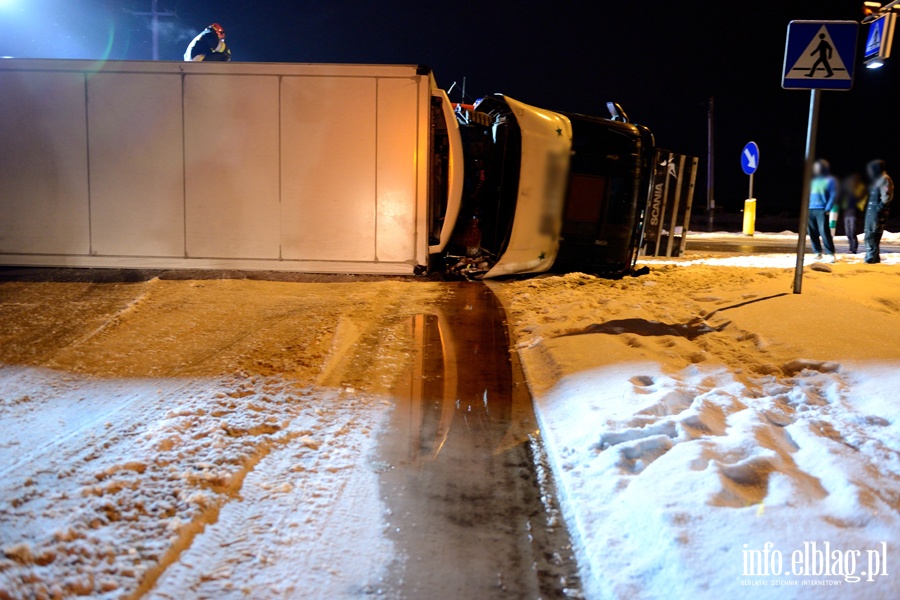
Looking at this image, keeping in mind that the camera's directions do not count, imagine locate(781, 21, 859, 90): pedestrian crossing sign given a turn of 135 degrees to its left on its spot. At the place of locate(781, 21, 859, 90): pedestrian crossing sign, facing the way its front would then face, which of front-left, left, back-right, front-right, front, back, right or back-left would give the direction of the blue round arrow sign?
front-left

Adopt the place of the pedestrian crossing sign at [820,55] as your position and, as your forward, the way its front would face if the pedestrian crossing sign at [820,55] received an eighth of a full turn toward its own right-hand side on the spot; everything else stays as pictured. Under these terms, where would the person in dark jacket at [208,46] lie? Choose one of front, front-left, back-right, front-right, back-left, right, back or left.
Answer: front-right

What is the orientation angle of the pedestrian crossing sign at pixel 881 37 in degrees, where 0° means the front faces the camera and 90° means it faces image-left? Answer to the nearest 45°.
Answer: approximately 45°

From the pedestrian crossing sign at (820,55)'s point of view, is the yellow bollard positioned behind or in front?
behind
